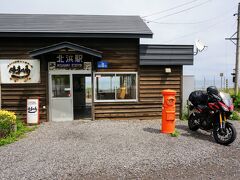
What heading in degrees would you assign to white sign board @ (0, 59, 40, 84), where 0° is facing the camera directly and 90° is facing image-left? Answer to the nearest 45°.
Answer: approximately 0°

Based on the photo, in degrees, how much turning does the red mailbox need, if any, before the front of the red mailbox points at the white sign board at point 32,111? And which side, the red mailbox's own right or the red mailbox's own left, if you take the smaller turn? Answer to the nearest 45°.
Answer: approximately 135° to the red mailbox's own right

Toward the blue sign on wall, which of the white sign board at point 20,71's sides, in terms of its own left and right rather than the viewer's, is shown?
left

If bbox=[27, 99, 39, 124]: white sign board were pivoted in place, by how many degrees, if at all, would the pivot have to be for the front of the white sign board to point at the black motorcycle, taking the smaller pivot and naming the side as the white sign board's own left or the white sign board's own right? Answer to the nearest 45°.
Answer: approximately 45° to the white sign board's own left

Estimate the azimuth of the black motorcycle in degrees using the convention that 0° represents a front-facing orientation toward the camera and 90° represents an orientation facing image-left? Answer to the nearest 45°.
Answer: approximately 315°

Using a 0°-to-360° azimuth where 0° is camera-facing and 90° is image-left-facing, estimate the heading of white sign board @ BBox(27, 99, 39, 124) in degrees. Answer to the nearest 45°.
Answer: approximately 0°

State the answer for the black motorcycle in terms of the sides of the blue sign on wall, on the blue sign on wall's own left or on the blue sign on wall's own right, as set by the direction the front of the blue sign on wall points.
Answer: on the blue sign on wall's own left

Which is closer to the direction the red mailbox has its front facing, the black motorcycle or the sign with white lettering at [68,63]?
the black motorcycle
